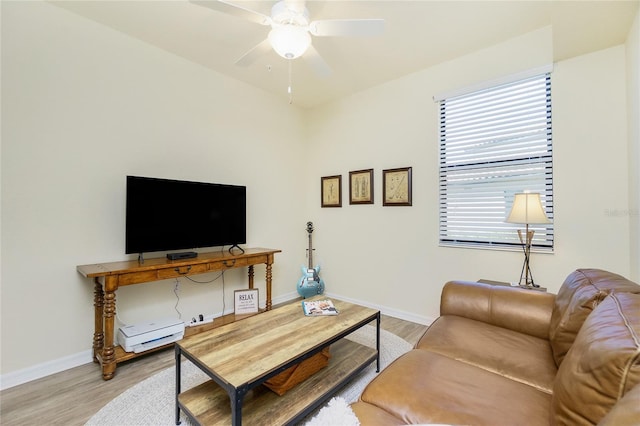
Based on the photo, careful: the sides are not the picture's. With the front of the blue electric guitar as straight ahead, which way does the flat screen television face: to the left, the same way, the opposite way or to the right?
to the left

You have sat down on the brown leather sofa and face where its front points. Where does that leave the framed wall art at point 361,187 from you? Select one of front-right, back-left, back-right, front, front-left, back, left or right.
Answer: front-right

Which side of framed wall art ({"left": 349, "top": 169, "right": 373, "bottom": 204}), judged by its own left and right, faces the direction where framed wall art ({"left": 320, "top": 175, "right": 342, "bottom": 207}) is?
right

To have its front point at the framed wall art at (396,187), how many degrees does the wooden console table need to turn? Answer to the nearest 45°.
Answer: approximately 45° to its left

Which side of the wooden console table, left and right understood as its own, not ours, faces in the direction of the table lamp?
front

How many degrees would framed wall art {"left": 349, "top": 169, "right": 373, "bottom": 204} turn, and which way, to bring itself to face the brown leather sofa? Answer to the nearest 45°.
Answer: approximately 45° to its left

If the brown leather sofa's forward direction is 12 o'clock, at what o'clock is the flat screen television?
The flat screen television is roughly at 12 o'clock from the brown leather sofa.

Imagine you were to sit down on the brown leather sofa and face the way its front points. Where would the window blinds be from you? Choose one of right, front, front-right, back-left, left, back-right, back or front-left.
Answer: right

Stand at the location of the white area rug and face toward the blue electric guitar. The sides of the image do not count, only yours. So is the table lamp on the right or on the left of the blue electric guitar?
right

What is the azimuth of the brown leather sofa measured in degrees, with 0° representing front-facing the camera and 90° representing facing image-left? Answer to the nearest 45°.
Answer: approximately 90°

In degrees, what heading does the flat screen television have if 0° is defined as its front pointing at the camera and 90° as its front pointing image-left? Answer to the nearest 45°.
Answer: approximately 315°

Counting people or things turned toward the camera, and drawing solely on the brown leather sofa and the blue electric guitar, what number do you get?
1

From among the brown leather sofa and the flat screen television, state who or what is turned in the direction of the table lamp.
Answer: the flat screen television

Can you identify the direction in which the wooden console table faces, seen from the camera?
facing the viewer and to the right of the viewer
